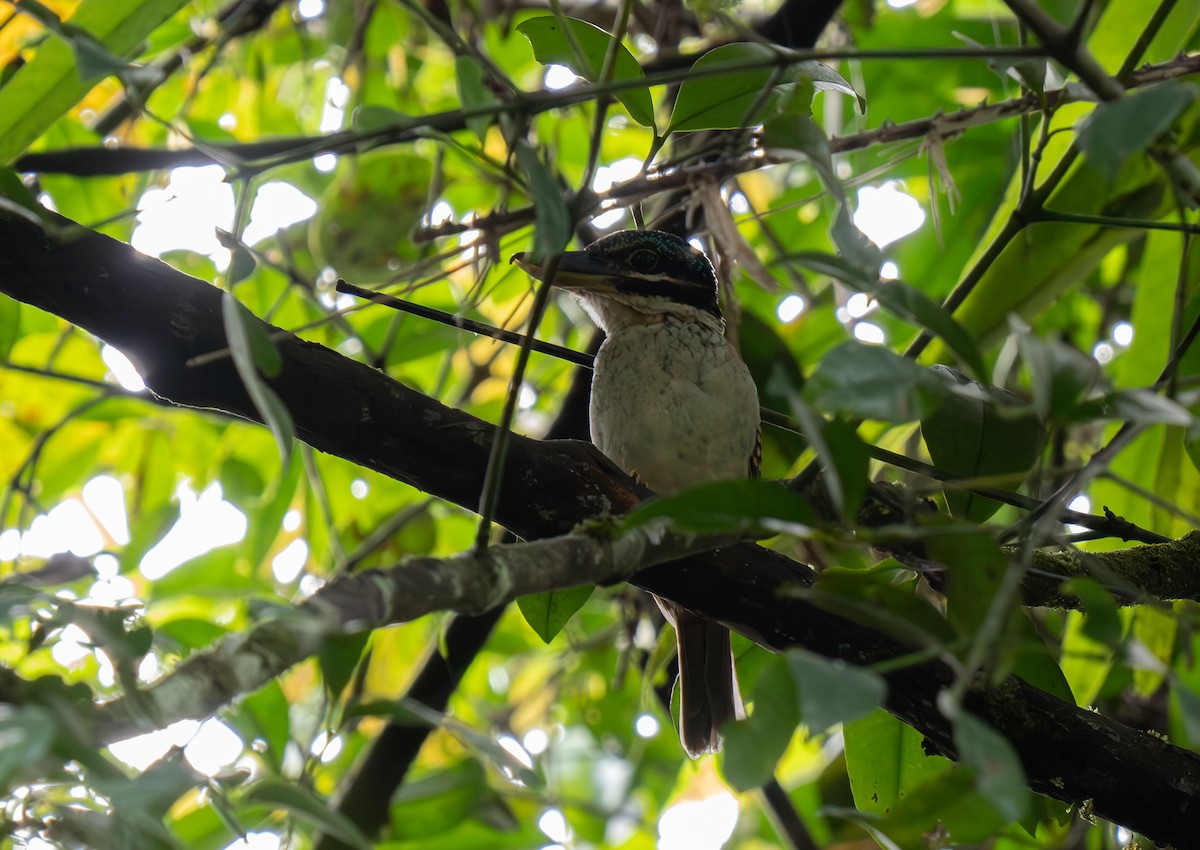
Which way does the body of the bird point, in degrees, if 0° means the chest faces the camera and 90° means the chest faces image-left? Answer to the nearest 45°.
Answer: approximately 45°

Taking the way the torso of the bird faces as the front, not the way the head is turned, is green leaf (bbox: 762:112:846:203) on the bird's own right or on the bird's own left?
on the bird's own left

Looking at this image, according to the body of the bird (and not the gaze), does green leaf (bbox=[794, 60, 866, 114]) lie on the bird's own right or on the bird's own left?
on the bird's own left

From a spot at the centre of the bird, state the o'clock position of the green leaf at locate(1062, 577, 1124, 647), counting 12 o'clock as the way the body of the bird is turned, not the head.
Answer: The green leaf is roughly at 10 o'clock from the bird.

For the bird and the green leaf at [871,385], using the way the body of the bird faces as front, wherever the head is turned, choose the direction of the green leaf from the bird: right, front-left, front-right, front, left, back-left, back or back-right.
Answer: front-left

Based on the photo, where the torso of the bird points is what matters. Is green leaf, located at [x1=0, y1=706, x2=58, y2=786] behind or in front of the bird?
in front

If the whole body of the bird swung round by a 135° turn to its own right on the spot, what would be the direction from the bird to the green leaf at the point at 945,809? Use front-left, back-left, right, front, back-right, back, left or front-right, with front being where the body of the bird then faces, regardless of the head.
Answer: back

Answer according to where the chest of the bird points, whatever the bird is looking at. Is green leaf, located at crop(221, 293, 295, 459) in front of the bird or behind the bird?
in front

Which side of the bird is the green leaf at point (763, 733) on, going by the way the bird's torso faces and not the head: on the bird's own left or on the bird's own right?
on the bird's own left
